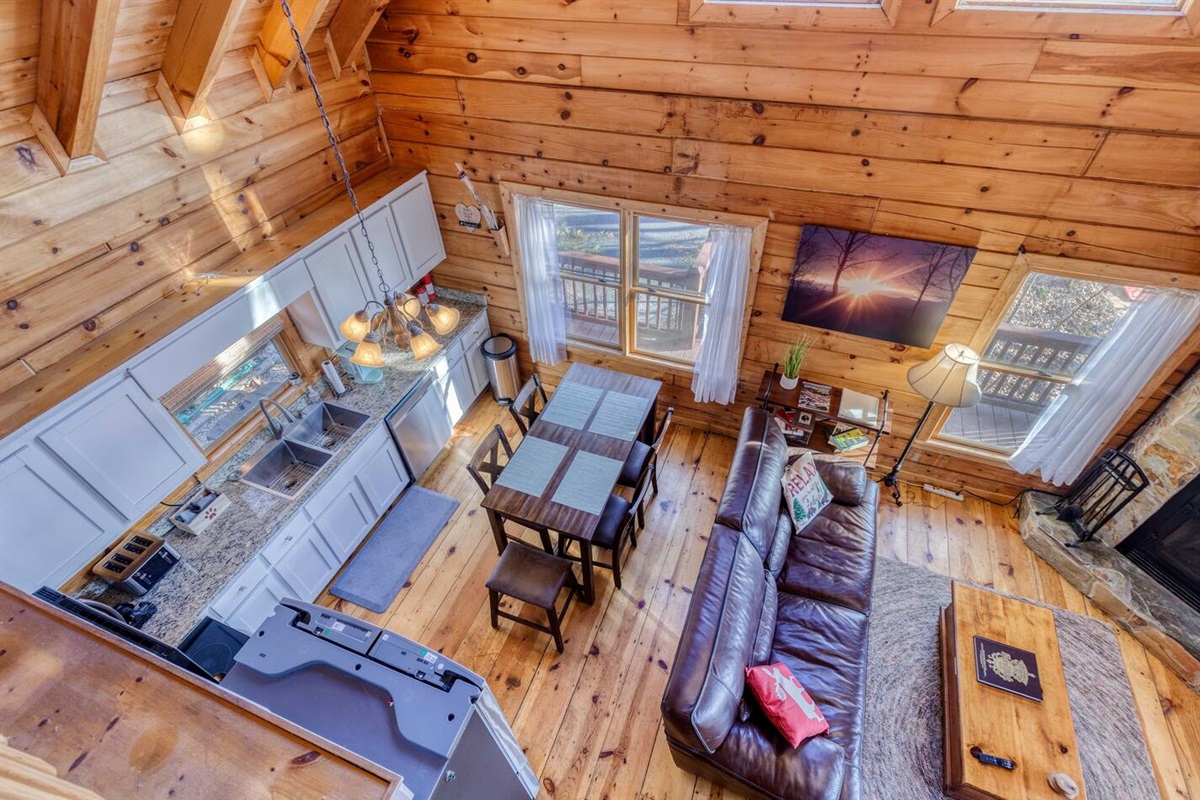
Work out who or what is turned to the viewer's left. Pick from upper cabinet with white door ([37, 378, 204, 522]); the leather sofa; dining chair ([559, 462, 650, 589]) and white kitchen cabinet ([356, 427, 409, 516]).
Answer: the dining chair

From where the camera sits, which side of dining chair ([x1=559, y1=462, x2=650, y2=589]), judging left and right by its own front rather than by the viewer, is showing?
left

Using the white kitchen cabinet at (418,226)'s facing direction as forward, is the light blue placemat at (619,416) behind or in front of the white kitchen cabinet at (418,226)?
in front

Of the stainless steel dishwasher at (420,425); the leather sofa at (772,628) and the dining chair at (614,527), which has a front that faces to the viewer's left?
the dining chair

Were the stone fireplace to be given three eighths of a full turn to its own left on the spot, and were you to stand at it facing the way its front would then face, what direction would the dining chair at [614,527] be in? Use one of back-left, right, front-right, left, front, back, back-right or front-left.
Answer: back-right

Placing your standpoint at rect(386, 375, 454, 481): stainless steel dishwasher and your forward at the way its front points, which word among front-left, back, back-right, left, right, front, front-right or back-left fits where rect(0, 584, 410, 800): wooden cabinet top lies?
front-right

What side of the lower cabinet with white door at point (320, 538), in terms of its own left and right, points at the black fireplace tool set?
front

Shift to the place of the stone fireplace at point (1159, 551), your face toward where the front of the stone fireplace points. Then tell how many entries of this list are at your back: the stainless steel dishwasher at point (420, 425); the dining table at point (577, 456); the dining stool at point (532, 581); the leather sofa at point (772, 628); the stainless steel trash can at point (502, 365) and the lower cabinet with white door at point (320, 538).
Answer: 0

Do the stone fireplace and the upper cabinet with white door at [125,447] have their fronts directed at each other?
yes

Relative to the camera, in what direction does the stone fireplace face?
facing the viewer and to the left of the viewer

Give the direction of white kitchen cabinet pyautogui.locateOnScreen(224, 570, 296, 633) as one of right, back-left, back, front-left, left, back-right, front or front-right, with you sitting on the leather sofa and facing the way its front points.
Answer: back

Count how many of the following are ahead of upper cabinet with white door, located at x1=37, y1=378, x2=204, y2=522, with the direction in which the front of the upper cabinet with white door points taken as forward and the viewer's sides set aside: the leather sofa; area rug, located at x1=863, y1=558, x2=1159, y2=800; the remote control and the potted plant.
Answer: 4

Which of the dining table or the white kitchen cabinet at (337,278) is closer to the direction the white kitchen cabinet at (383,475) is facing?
the dining table

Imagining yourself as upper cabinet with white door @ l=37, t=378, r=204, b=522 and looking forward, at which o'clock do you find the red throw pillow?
The red throw pillow is roughly at 12 o'clock from the upper cabinet with white door.

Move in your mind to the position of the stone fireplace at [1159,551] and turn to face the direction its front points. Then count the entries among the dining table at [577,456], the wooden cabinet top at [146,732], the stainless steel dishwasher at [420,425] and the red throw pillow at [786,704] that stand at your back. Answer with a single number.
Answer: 0

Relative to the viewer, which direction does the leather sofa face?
to the viewer's right

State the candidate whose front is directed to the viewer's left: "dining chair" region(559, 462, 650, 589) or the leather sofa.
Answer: the dining chair

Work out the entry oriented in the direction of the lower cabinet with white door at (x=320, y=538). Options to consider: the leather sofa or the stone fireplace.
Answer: the stone fireplace

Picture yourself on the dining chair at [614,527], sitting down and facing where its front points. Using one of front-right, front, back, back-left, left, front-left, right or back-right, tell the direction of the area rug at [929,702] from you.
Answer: back

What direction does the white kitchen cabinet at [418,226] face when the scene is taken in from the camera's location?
facing the viewer and to the right of the viewer

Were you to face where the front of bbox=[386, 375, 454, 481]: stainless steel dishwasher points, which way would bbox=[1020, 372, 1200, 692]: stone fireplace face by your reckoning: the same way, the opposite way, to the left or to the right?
the opposite way
